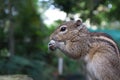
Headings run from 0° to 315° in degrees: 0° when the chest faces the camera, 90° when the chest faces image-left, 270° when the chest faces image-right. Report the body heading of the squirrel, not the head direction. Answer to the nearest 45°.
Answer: approximately 90°
